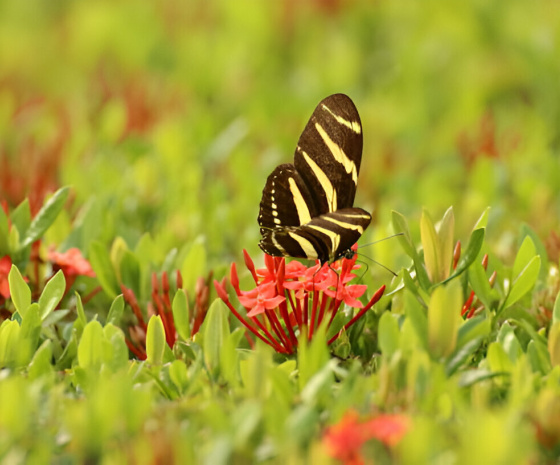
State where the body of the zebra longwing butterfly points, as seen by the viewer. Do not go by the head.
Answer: to the viewer's right

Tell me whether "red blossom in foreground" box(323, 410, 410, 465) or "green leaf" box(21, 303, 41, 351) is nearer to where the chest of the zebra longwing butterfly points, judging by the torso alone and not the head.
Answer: the red blossom in foreground

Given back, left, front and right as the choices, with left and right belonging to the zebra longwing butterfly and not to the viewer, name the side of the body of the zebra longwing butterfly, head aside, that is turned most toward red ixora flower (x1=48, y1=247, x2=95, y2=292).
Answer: back

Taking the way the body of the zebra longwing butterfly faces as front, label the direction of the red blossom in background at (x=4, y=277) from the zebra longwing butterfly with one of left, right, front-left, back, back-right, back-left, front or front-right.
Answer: back

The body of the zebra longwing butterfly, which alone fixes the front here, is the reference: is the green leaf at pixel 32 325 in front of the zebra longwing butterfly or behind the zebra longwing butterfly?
behind

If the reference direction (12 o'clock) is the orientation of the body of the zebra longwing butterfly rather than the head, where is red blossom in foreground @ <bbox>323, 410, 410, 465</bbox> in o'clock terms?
The red blossom in foreground is roughly at 3 o'clock from the zebra longwing butterfly.

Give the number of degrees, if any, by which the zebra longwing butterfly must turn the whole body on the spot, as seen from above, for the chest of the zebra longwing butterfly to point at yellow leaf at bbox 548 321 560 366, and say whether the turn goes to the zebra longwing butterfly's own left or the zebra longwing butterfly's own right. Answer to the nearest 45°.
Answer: approximately 45° to the zebra longwing butterfly's own right

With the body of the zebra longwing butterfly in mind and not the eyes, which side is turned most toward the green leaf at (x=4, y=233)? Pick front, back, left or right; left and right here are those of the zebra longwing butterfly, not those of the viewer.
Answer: back

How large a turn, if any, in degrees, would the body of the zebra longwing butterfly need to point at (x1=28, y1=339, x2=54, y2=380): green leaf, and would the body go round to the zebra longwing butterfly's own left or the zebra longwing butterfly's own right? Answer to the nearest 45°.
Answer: approximately 135° to the zebra longwing butterfly's own right
